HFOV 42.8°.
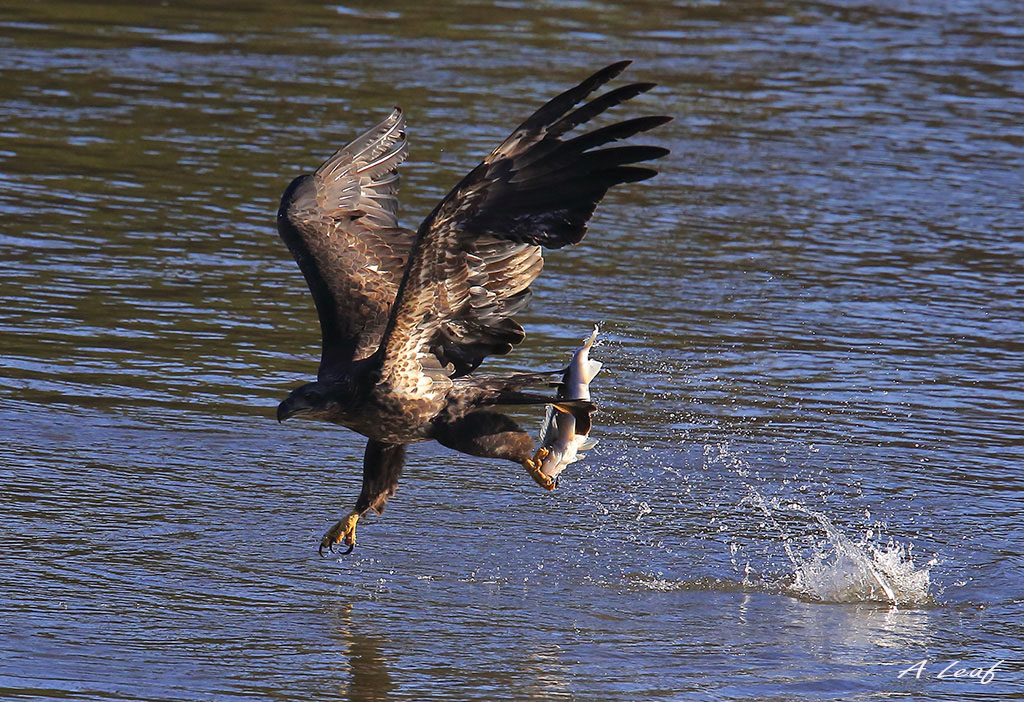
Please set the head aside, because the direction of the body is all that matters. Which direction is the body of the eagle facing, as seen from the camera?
to the viewer's left

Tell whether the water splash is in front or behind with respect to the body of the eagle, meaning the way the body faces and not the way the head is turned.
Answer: behind
